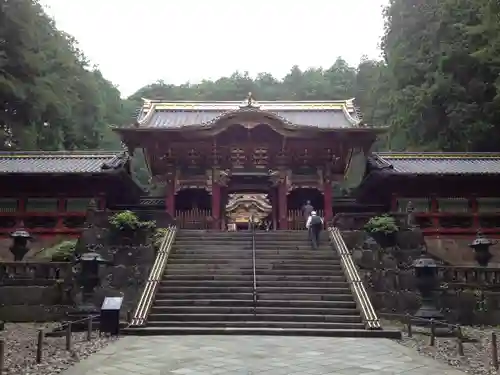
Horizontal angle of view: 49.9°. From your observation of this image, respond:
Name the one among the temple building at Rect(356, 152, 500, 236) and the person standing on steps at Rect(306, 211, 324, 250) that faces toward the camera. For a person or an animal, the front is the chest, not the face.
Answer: the temple building

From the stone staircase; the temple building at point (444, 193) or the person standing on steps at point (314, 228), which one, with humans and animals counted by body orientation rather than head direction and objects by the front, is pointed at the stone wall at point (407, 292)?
the temple building

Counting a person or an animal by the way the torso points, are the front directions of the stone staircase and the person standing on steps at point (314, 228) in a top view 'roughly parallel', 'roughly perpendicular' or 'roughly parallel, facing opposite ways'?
roughly parallel, facing opposite ways

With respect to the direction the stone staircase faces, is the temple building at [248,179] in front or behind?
behind

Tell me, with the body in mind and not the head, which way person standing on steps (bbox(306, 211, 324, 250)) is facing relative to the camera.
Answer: away from the camera

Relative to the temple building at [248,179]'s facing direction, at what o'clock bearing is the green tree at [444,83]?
The green tree is roughly at 8 o'clock from the temple building.

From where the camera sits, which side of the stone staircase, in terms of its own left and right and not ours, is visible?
front

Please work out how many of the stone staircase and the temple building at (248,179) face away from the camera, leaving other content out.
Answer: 0

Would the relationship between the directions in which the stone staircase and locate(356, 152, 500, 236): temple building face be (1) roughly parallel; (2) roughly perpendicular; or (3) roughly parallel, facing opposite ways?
roughly parallel

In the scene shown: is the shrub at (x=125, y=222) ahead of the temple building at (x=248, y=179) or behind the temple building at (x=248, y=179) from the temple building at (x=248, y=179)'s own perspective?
ahead

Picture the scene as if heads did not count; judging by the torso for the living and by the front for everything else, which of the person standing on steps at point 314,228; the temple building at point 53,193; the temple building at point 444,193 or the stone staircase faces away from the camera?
the person standing on steps

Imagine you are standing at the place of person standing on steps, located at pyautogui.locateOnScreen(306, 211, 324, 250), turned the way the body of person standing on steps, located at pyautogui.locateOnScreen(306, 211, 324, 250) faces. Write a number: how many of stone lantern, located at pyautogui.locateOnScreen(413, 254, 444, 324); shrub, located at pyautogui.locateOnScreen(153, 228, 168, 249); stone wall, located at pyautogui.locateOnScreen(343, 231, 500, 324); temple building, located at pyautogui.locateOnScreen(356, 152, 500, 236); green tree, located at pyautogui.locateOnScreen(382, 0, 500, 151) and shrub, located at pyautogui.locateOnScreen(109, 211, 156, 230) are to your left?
2

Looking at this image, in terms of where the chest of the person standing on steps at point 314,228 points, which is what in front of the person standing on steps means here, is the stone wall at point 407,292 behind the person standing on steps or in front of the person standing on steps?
behind

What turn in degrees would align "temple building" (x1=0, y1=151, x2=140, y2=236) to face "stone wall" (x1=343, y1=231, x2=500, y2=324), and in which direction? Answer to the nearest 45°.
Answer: approximately 45° to its left

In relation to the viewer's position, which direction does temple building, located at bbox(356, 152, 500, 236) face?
facing the viewer

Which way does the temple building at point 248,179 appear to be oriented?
toward the camera

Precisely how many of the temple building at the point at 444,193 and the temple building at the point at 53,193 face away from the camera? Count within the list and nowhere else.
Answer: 0

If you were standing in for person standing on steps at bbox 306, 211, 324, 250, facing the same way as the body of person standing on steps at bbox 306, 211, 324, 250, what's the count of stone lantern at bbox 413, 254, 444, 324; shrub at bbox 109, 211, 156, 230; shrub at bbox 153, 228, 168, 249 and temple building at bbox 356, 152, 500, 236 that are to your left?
2

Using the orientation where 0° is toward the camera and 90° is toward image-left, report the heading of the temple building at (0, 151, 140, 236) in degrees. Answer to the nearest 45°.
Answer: approximately 0°
